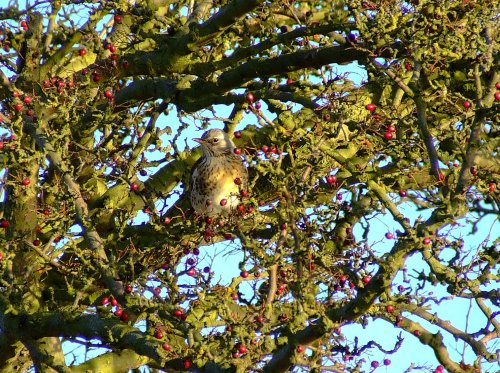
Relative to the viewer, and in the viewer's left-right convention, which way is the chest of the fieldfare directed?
facing the viewer
